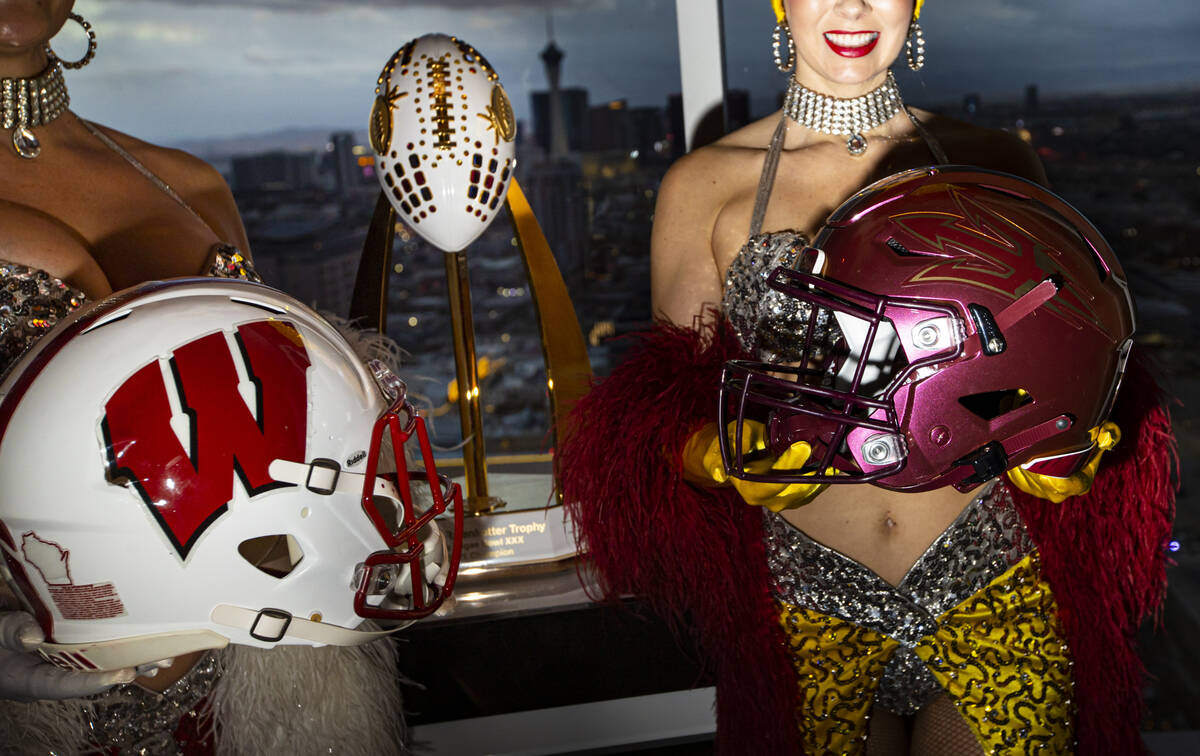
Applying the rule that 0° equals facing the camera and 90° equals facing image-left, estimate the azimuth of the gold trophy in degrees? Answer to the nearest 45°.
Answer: approximately 0°
